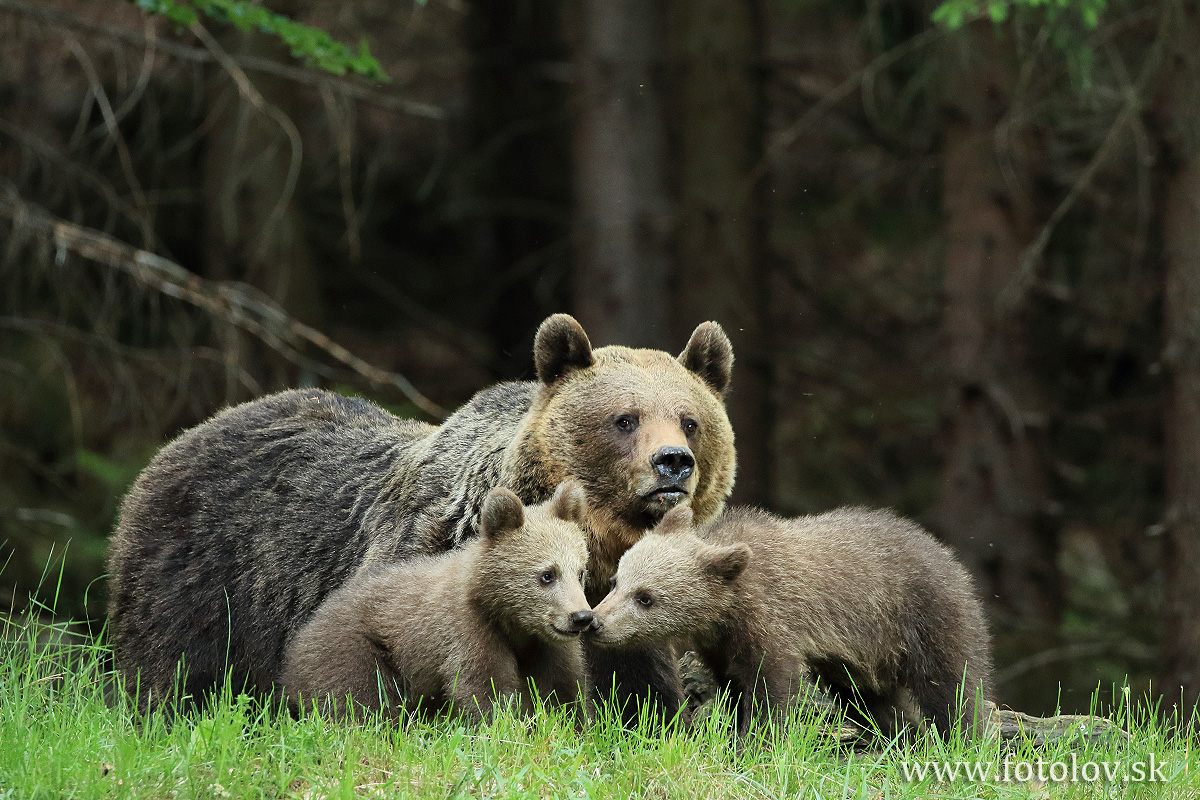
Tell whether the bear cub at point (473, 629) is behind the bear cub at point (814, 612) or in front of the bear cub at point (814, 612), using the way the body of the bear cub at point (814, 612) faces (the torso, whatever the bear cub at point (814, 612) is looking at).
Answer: in front

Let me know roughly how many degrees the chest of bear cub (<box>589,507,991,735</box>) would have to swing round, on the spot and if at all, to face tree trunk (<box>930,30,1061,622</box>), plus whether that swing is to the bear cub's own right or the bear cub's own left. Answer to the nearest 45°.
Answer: approximately 90° to the bear cub's own right

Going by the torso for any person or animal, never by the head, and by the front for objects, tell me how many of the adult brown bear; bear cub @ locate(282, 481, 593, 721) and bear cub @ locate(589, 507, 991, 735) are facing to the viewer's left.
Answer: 1

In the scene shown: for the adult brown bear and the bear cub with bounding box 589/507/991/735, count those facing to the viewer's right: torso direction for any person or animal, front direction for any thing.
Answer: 1

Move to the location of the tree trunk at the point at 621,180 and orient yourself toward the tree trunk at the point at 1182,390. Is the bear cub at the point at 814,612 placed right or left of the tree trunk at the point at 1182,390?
right

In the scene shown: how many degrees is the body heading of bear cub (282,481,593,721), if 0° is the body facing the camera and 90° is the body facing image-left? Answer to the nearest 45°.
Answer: approximately 315°

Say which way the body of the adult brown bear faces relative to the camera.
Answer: to the viewer's right

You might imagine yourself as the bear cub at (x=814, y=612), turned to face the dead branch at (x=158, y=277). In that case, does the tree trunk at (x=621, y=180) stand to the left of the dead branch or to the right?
right

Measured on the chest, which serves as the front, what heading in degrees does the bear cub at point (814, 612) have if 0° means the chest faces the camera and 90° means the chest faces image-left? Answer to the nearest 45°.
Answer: approximately 90°

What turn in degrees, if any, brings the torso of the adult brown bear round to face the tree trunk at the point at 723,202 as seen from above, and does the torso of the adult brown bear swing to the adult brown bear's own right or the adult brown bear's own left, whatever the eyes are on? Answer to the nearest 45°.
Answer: approximately 45° to the adult brown bear's own left

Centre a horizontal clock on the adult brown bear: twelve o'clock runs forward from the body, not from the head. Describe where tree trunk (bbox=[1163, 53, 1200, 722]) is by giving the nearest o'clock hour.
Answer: The tree trunk is roughly at 11 o'clock from the adult brown bear.

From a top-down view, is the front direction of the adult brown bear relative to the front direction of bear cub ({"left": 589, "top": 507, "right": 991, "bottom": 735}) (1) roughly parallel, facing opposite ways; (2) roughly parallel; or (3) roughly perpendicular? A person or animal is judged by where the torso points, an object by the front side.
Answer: roughly parallel, facing opposite ways
